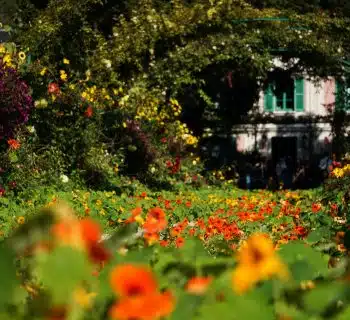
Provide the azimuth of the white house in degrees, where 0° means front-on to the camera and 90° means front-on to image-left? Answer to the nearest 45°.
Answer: approximately 0°

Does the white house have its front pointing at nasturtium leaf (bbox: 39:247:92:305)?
yes

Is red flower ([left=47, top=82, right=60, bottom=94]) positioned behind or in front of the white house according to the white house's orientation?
in front

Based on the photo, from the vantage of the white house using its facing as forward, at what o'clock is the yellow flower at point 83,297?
The yellow flower is roughly at 12 o'clock from the white house.

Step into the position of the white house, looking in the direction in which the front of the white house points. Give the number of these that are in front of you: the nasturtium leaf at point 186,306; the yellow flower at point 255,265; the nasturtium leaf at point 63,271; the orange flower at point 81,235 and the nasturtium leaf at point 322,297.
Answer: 5

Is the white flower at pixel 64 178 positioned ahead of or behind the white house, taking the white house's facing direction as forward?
ahead

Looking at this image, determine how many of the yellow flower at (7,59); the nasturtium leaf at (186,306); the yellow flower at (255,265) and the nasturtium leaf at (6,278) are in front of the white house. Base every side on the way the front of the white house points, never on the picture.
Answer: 4

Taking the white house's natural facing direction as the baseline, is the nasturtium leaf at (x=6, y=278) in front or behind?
in front

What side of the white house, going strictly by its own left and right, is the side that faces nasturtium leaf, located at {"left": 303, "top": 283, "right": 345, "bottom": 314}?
front

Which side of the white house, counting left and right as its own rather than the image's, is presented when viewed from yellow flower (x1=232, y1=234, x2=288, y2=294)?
front

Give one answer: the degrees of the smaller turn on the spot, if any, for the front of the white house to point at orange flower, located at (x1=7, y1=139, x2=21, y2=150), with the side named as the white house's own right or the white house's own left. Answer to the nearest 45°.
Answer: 0° — it already faces it
